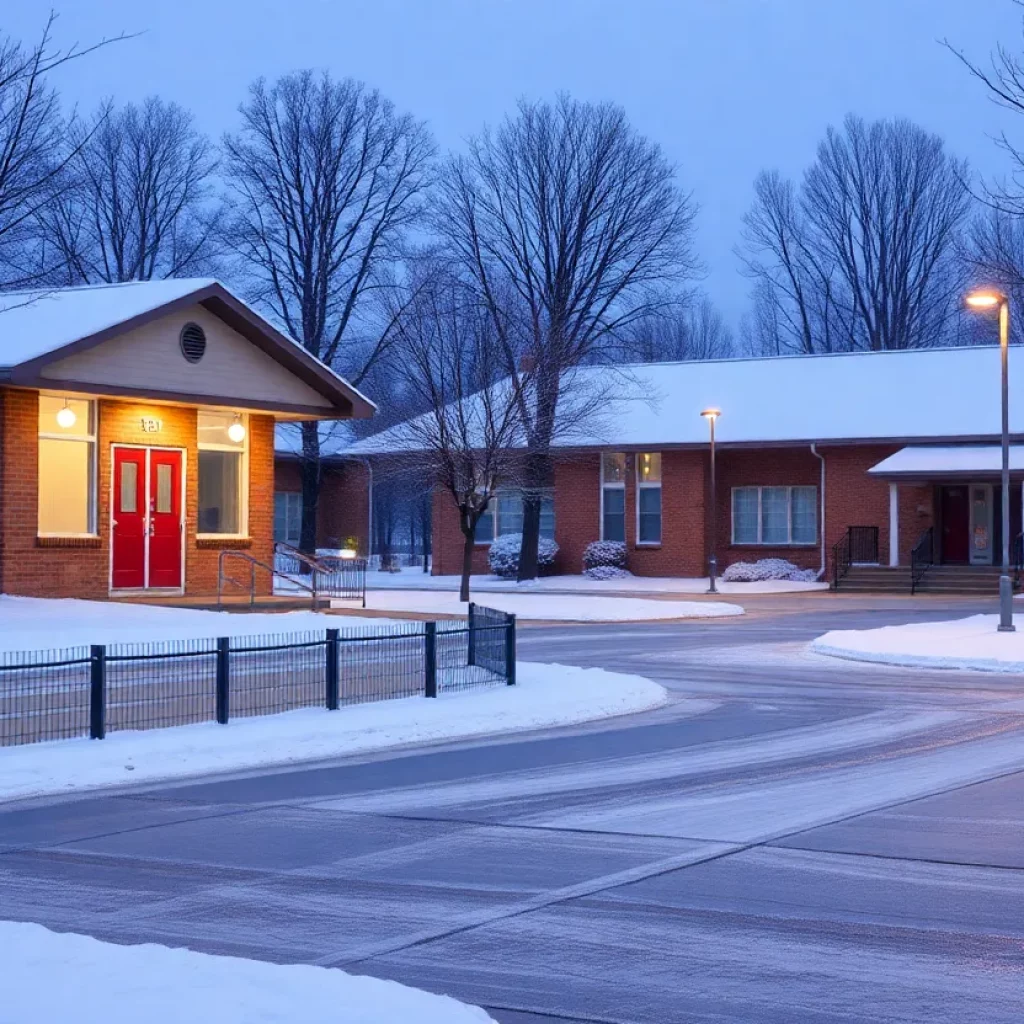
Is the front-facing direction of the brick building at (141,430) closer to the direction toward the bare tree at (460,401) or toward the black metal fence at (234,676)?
the black metal fence

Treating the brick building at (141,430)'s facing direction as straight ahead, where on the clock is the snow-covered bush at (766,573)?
The snow-covered bush is roughly at 9 o'clock from the brick building.

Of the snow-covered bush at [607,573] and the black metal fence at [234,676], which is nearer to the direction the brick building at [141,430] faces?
the black metal fence

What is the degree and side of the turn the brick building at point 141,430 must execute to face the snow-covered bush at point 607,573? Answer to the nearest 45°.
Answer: approximately 90° to its left

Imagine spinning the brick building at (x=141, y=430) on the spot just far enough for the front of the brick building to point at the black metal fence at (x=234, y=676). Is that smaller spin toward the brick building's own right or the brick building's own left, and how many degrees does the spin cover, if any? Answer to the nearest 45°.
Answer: approximately 45° to the brick building's own right

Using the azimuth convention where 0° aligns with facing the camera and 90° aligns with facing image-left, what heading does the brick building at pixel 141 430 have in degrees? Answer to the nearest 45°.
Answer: approximately 315°

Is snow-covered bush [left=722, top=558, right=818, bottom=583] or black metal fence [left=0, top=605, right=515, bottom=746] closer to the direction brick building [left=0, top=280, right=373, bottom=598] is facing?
the black metal fence

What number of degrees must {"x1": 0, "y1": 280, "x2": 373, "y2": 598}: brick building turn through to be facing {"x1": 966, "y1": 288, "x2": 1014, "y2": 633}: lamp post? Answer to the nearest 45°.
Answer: approximately 45° to its left

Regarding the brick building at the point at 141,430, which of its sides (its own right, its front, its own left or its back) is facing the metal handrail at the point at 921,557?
left
